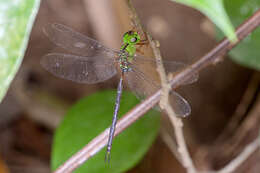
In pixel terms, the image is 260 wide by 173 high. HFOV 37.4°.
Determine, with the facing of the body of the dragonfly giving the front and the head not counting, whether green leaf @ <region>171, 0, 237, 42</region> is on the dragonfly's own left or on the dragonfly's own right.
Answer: on the dragonfly's own right

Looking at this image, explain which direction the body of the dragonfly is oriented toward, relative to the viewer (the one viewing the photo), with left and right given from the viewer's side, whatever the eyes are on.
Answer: facing away from the viewer and to the right of the viewer
